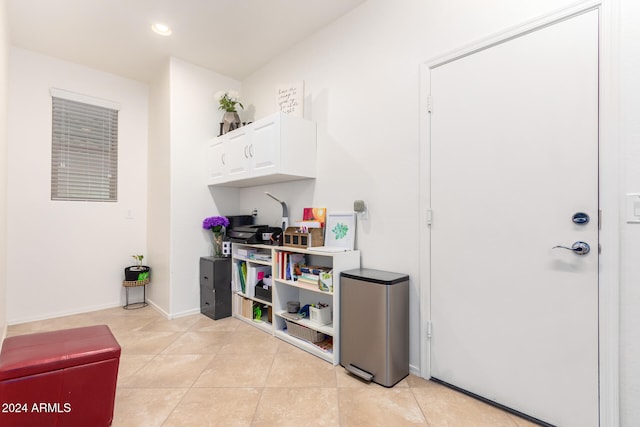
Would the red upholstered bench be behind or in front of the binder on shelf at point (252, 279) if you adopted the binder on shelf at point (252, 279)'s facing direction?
in front

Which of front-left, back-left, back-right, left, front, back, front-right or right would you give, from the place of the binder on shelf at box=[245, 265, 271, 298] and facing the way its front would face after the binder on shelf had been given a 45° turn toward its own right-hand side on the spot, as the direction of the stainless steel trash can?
back-left

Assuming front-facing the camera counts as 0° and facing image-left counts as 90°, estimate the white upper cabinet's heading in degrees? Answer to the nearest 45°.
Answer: approximately 45°

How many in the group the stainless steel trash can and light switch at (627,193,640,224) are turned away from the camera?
0

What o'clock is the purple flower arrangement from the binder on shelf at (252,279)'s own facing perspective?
The purple flower arrangement is roughly at 3 o'clock from the binder on shelf.

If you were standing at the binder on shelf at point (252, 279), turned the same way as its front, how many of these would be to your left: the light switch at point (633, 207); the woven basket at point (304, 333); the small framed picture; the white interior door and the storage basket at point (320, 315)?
5

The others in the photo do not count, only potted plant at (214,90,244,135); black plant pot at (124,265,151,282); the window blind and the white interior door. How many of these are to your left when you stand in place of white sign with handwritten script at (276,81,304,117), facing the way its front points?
1

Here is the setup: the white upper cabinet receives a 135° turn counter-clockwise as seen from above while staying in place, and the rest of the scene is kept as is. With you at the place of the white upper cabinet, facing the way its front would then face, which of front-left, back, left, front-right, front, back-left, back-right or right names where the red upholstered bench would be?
back-right

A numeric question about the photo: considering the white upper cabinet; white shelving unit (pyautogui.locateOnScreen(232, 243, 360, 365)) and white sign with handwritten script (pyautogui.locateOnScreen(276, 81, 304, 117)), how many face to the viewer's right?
0

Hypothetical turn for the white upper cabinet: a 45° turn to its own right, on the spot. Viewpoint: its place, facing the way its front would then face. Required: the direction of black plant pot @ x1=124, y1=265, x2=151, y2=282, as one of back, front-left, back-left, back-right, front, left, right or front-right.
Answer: front-right

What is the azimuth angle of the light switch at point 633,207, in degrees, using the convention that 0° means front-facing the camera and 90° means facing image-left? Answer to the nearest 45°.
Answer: approximately 0°

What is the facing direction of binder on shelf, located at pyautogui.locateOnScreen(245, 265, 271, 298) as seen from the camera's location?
facing the viewer and to the left of the viewer
